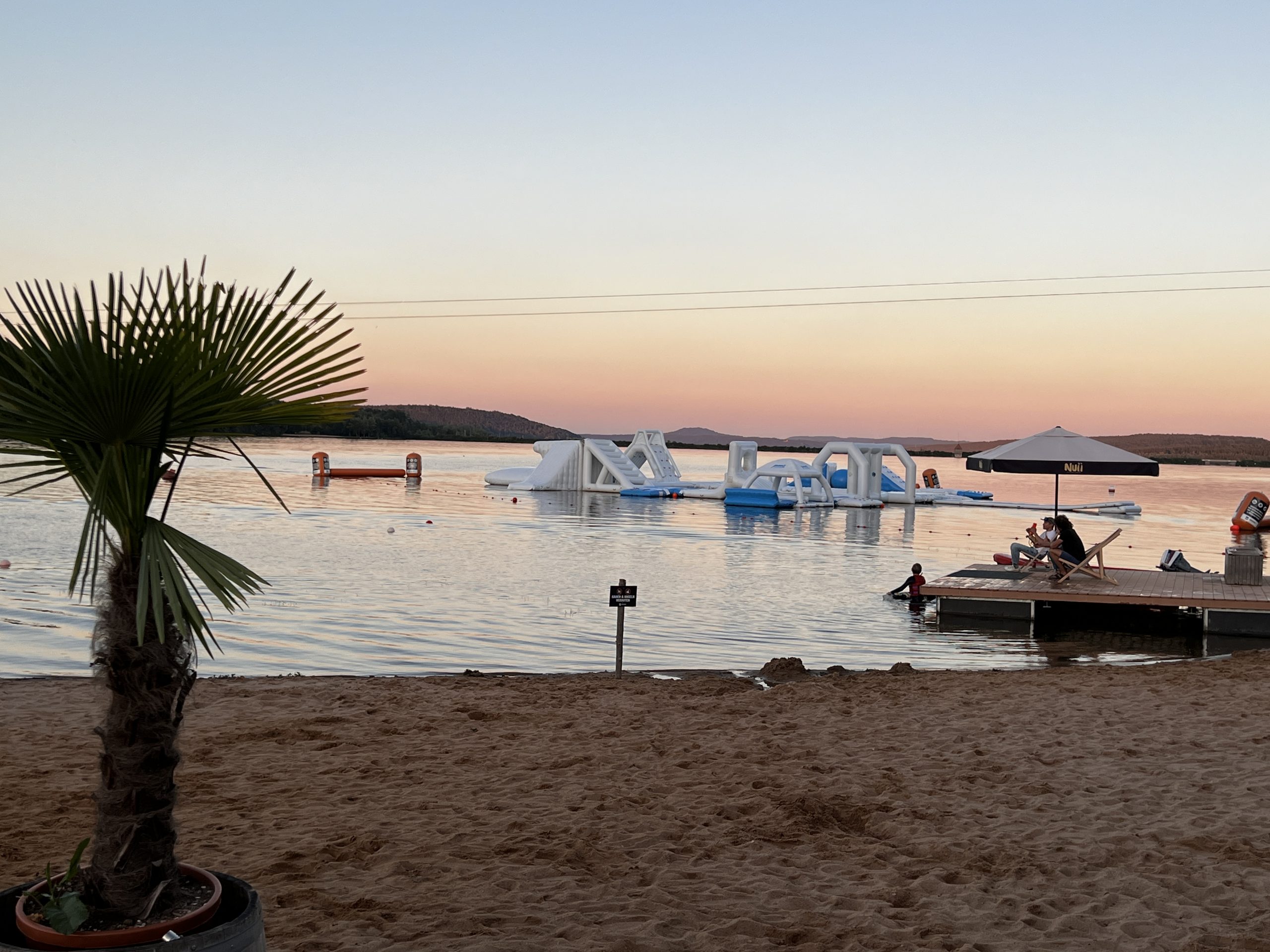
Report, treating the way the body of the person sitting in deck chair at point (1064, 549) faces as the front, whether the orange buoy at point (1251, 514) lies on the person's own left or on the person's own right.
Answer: on the person's own right

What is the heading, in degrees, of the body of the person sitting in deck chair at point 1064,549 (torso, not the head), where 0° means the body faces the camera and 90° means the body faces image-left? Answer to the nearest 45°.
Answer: approximately 90°

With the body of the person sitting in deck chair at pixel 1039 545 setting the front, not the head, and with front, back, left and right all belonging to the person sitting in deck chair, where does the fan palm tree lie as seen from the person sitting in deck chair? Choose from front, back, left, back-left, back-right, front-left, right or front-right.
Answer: left

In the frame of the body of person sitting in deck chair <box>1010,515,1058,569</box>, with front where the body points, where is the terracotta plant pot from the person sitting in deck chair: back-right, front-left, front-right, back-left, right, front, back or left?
left

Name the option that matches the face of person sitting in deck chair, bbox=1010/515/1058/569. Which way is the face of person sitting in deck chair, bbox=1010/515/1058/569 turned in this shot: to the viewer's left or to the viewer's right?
to the viewer's left

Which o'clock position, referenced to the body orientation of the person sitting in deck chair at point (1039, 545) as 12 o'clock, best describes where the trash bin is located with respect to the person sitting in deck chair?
The trash bin is roughly at 6 o'clock from the person sitting in deck chair.

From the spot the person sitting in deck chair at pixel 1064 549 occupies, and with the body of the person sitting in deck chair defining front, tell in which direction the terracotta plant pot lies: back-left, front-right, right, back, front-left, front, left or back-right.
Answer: left

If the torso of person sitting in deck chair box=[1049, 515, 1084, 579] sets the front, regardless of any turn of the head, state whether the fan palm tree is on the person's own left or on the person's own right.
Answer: on the person's own left

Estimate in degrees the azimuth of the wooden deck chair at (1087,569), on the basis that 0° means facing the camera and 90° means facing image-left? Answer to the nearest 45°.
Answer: approximately 90°

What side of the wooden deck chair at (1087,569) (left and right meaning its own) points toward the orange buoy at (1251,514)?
right

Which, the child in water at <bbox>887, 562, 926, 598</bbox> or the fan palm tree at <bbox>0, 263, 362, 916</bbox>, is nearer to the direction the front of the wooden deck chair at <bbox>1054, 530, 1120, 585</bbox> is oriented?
the child in water

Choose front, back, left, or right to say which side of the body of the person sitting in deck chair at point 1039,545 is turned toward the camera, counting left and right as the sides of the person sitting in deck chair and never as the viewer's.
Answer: left

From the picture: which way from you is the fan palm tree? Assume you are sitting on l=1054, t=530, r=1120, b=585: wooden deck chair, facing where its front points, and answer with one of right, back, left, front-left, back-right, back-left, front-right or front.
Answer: left
